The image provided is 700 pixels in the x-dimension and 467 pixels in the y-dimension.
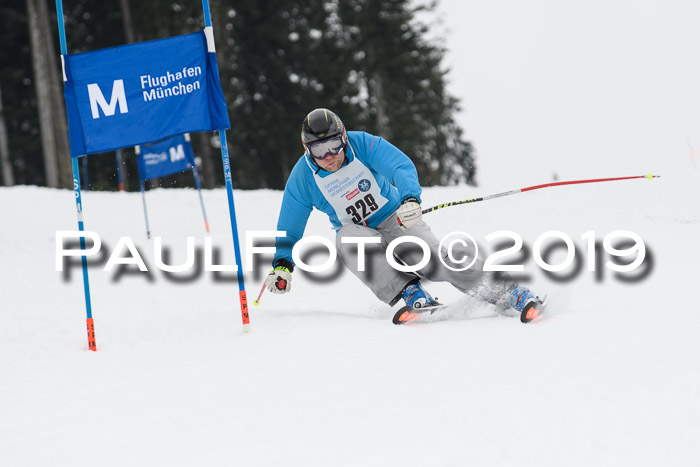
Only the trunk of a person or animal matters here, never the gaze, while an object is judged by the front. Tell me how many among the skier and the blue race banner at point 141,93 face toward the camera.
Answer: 2

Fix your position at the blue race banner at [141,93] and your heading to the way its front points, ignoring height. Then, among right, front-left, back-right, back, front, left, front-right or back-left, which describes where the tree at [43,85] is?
back

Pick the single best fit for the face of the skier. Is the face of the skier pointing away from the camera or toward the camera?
toward the camera

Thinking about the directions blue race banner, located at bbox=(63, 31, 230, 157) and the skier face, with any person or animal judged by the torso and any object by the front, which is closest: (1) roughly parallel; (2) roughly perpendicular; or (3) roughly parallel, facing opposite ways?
roughly parallel

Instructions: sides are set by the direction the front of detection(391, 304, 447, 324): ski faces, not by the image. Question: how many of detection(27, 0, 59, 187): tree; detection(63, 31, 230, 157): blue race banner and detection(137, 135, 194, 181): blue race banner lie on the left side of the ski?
0

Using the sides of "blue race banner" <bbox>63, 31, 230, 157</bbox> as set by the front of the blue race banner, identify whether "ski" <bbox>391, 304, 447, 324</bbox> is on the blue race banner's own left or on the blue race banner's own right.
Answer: on the blue race banner's own left

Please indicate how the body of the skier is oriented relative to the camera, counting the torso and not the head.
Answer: toward the camera

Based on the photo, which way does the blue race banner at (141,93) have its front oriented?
toward the camera

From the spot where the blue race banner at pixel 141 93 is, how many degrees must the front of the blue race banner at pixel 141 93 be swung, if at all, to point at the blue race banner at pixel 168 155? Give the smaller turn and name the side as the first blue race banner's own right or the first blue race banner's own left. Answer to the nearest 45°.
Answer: approximately 180°

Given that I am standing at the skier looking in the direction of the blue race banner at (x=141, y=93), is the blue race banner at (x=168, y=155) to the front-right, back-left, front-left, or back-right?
front-right

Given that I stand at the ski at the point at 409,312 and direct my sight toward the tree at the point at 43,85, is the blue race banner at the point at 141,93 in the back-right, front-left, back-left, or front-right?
front-left

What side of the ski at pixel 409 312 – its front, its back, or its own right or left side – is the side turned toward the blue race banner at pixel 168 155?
right

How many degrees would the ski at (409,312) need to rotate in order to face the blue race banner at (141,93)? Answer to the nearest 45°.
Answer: approximately 45° to its right

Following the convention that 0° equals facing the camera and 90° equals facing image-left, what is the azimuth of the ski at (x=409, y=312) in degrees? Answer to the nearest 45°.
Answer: approximately 45°
